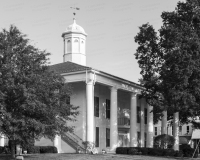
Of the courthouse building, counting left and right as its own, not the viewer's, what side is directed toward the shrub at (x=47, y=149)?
right

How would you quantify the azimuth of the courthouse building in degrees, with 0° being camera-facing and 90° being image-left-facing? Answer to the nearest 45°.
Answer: approximately 315°

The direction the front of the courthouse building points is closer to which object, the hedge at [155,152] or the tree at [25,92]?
the hedge

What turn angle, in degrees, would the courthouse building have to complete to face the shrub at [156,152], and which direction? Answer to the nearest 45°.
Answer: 0° — it already faces it

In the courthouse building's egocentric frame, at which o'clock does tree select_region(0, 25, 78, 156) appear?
The tree is roughly at 2 o'clock from the courthouse building.
